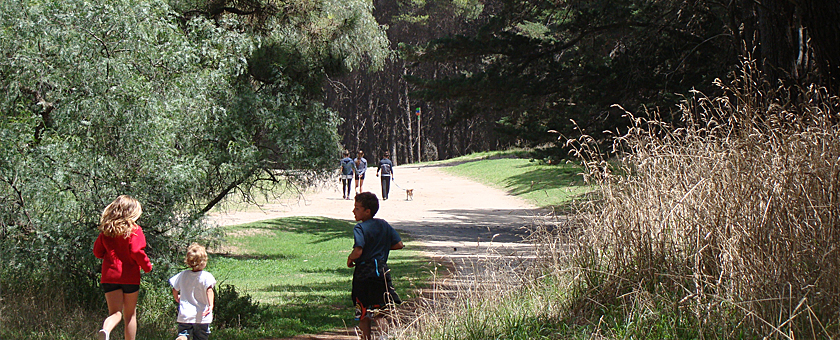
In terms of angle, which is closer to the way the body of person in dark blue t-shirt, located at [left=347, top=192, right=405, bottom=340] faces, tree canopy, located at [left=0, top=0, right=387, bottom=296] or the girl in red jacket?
the tree canopy

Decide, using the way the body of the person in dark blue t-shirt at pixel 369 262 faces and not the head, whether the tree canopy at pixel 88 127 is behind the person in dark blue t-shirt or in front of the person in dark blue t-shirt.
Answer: in front

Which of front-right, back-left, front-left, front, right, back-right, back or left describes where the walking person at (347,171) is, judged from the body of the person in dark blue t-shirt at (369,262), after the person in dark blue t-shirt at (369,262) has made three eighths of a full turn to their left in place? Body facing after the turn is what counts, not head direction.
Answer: back

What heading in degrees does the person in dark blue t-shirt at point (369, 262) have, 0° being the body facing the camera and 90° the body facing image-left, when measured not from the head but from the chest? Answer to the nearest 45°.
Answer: approximately 135°

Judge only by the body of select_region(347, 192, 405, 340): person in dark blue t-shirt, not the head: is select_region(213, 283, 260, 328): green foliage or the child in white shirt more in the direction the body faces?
the green foliage

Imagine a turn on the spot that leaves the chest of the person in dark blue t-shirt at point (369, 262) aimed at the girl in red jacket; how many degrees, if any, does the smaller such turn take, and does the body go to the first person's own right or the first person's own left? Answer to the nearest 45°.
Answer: approximately 45° to the first person's own left

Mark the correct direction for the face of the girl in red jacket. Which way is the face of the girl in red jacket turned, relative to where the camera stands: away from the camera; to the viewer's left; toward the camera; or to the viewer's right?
away from the camera

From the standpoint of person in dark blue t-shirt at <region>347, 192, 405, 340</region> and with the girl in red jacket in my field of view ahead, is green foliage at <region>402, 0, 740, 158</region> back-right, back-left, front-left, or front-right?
back-right

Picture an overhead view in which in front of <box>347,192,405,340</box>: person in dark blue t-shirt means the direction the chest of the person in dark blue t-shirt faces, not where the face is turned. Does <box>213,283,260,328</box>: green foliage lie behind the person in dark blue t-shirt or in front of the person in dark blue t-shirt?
in front

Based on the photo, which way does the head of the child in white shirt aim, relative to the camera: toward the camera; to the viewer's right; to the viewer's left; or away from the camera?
away from the camera

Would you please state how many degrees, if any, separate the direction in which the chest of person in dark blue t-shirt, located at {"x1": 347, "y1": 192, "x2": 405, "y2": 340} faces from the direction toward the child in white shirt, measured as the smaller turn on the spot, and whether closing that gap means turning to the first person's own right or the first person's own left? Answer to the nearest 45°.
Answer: approximately 45° to the first person's own left
